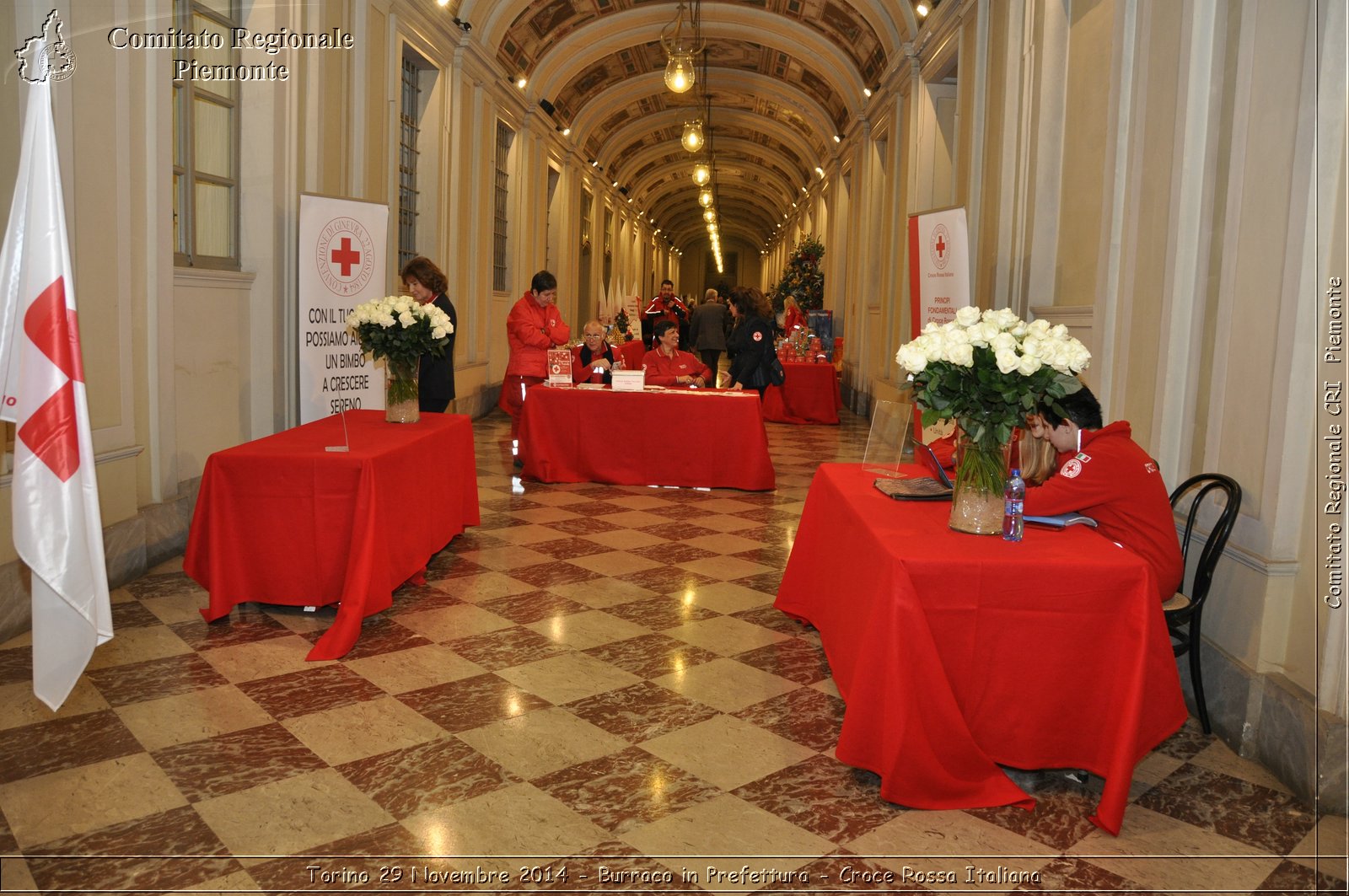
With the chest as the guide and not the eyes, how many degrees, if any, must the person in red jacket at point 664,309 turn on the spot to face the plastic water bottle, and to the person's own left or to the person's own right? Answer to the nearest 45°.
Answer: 0° — they already face it

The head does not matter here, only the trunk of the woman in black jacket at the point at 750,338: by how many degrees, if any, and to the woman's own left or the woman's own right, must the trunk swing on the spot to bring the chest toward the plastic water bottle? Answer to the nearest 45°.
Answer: approximately 90° to the woman's own left

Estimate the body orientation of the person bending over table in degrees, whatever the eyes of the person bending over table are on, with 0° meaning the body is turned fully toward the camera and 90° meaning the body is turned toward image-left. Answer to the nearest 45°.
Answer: approximately 90°

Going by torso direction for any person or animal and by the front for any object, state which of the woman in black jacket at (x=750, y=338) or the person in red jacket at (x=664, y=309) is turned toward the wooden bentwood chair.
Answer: the person in red jacket

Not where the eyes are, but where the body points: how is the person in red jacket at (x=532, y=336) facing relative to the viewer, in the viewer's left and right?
facing the viewer and to the right of the viewer

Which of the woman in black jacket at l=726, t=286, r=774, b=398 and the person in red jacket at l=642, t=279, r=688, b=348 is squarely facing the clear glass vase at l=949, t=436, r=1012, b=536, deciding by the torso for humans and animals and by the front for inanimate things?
the person in red jacket

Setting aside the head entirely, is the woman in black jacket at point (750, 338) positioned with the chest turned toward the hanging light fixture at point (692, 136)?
no

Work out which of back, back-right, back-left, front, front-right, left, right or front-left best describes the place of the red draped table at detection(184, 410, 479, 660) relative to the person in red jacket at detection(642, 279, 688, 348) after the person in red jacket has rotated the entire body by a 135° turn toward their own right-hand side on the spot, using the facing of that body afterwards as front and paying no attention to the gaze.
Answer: back-left

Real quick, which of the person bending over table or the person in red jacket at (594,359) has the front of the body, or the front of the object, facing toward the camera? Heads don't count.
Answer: the person in red jacket

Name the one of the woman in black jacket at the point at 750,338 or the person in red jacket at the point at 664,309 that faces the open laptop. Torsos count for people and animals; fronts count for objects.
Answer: the person in red jacket

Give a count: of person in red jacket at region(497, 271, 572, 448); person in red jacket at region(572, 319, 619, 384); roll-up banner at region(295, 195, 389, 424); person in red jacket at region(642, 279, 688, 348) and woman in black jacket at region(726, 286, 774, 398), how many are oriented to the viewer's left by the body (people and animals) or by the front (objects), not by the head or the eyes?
1

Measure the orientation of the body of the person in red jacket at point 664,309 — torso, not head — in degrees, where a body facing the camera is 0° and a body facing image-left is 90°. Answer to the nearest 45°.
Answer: approximately 0°

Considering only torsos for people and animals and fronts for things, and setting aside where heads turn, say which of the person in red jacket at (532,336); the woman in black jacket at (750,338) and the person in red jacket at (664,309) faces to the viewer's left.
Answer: the woman in black jacket

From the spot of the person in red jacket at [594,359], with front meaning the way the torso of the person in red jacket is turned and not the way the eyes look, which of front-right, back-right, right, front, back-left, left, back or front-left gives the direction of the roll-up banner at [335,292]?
front-right

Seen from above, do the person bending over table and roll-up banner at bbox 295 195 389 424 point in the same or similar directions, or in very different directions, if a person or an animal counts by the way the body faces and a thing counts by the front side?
very different directions

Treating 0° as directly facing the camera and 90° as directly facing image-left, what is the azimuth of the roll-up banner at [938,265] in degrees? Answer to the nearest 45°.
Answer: approximately 45°

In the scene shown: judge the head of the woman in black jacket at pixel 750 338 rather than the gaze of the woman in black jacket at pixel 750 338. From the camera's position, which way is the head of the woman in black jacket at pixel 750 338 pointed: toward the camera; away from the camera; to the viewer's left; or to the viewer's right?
to the viewer's left

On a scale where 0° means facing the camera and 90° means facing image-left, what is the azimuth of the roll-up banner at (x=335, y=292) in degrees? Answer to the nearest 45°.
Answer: approximately 315°

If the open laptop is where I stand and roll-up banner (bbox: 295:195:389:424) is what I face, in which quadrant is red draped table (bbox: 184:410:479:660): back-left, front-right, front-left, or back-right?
front-left
